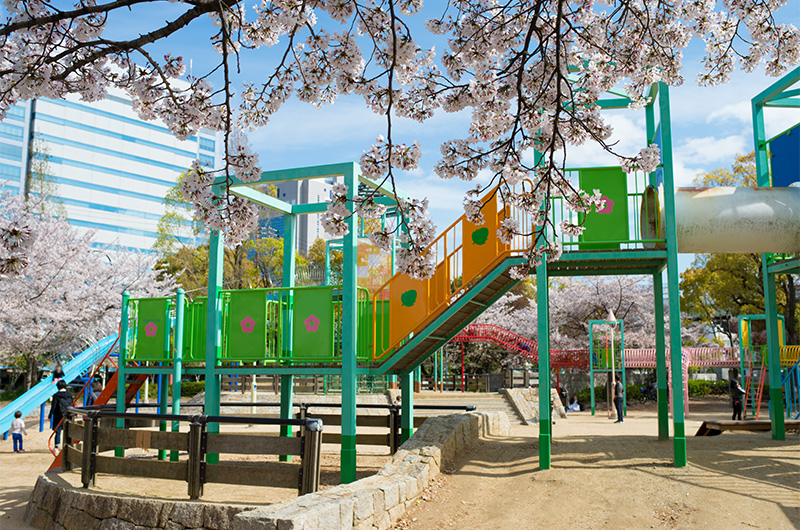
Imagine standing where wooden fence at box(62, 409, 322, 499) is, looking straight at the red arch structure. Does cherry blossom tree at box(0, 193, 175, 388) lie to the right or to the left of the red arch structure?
left

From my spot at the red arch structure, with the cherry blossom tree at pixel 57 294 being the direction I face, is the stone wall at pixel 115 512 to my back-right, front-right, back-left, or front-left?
front-left

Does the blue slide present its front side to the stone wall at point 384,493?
no

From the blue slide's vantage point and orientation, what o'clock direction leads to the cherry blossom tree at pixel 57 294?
The cherry blossom tree is roughly at 3 o'clock from the blue slide.

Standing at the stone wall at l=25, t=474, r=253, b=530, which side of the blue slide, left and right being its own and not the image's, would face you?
left

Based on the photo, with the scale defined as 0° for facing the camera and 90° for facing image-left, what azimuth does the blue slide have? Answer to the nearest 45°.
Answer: approximately 90°

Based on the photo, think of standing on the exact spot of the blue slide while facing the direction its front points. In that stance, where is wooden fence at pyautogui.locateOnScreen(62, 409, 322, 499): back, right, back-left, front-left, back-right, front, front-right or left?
left

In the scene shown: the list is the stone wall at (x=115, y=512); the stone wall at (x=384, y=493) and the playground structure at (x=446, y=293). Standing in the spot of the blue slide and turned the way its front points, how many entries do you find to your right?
0

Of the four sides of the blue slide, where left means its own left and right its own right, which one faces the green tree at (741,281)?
back

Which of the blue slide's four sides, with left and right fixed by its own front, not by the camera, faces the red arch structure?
back

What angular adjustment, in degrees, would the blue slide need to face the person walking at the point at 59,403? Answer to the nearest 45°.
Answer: approximately 90° to its left
